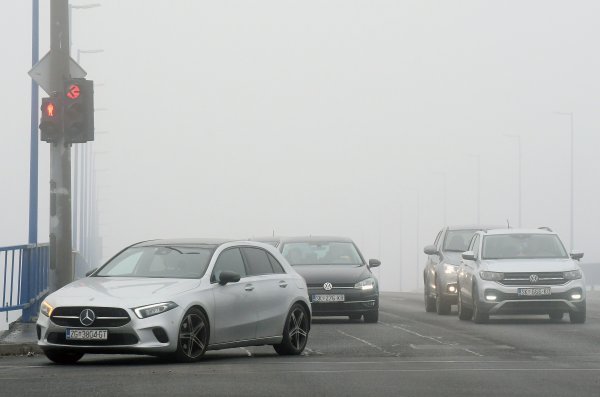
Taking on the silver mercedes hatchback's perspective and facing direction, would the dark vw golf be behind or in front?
behind

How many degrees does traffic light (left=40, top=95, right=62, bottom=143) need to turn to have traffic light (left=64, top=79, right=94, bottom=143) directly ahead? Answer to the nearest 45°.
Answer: approximately 90° to its left

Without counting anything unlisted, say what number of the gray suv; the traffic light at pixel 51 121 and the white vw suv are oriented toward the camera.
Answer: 3

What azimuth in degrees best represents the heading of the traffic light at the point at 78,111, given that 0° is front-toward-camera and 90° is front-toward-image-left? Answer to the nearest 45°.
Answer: approximately 45°

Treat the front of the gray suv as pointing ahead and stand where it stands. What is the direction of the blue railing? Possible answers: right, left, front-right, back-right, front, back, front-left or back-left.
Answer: front-right

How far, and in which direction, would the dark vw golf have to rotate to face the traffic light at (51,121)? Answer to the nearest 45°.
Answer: approximately 45° to its right

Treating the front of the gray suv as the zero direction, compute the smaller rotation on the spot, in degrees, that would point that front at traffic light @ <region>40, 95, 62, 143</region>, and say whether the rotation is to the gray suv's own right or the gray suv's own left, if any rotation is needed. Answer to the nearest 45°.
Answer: approximately 45° to the gray suv's own right

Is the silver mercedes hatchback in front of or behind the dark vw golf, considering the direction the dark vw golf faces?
in front

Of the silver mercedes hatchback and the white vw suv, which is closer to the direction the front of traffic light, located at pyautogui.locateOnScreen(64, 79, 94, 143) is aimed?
the silver mercedes hatchback
